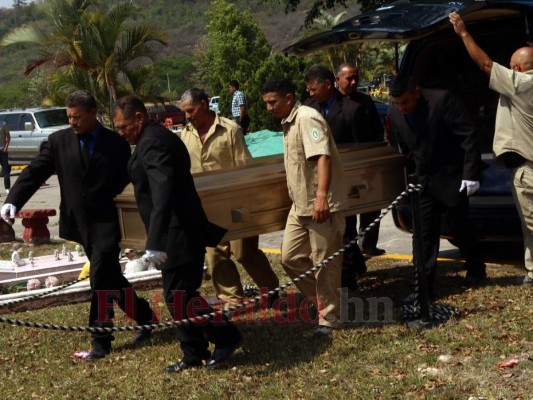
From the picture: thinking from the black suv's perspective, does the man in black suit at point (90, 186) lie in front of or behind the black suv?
behind

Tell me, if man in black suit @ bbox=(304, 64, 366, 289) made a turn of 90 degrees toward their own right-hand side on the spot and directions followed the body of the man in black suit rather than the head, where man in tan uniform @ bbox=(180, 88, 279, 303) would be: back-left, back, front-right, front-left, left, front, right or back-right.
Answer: left

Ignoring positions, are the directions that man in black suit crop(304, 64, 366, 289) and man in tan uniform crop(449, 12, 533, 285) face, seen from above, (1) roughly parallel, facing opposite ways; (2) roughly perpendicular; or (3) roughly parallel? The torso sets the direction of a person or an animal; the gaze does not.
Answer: roughly perpendicular

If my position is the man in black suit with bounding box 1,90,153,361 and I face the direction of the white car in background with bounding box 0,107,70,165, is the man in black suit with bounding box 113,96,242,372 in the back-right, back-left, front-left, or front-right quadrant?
back-right

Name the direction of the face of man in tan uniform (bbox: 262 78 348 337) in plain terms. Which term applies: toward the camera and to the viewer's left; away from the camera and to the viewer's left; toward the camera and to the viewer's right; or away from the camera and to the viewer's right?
toward the camera and to the viewer's left

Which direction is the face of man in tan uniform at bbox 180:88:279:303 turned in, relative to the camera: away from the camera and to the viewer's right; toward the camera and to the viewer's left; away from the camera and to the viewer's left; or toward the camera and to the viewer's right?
toward the camera and to the viewer's left

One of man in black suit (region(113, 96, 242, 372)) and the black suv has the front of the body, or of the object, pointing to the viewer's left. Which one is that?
the man in black suit

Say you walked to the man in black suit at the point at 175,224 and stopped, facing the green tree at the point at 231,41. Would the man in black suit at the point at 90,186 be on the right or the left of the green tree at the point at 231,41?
left

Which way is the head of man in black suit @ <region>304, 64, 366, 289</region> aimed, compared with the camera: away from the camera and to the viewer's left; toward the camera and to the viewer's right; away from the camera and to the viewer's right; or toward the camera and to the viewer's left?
toward the camera and to the viewer's left

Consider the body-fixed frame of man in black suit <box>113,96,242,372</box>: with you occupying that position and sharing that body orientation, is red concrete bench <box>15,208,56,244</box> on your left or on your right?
on your right

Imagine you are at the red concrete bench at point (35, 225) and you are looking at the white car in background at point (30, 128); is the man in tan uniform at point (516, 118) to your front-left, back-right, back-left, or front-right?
back-right

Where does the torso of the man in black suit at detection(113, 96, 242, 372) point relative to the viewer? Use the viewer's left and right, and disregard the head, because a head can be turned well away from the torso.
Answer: facing to the left of the viewer

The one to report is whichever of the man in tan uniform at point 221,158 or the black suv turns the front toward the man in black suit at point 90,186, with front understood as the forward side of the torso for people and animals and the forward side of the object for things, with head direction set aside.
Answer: the man in tan uniform

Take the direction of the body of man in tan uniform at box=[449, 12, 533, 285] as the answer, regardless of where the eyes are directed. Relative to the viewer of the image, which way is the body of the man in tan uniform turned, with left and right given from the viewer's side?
facing away from the viewer and to the left of the viewer

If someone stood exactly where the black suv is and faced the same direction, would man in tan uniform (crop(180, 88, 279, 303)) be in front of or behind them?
behind

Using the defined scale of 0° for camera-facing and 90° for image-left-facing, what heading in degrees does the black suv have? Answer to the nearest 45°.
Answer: approximately 225°

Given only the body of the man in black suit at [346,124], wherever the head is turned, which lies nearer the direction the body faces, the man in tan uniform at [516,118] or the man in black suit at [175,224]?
the man in black suit
